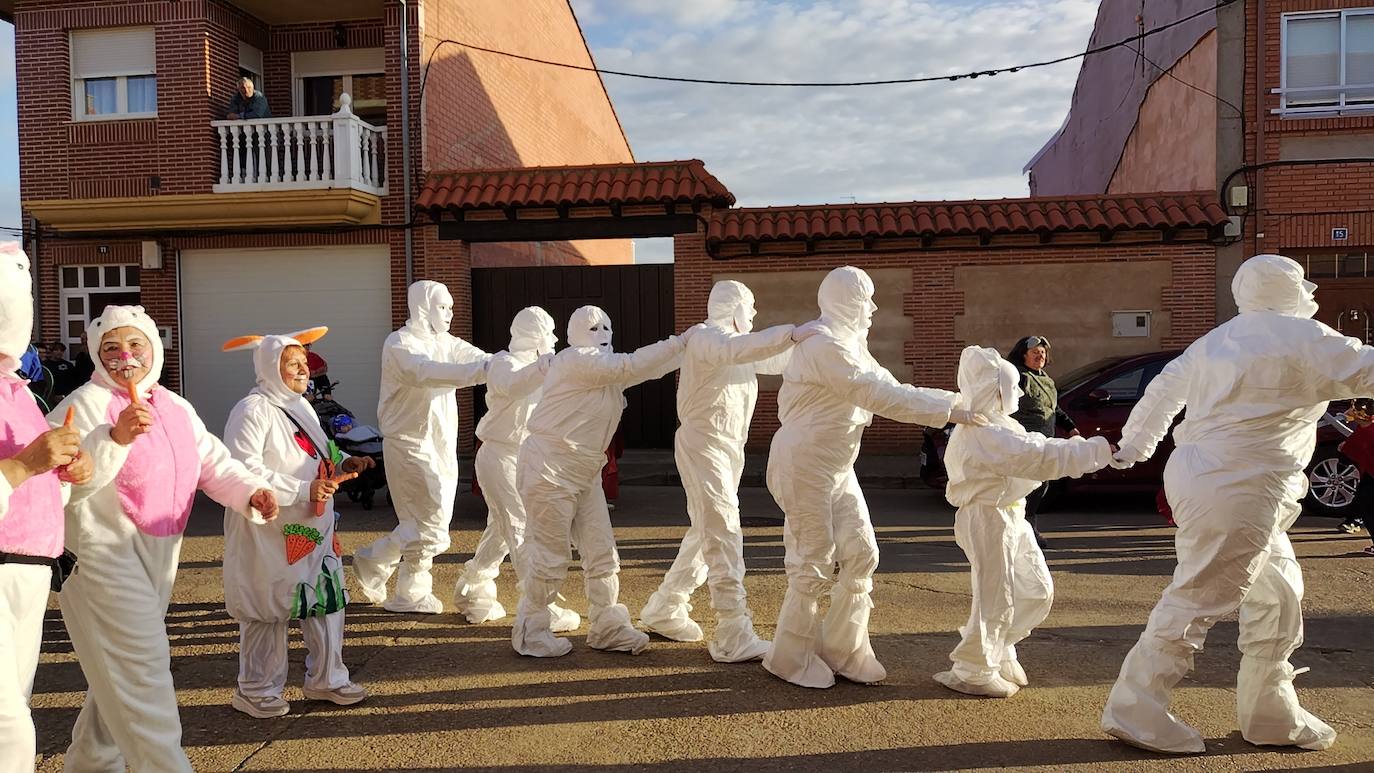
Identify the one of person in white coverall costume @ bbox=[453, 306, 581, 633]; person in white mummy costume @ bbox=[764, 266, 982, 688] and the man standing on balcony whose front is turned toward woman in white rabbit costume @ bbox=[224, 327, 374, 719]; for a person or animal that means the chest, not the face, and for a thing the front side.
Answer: the man standing on balcony

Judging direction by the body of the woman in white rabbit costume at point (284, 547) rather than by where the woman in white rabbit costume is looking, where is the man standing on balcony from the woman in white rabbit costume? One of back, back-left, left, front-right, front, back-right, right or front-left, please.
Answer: back-left

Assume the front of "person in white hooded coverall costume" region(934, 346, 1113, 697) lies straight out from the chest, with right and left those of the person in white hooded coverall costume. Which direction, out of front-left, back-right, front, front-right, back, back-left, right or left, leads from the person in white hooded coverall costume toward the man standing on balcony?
back-left

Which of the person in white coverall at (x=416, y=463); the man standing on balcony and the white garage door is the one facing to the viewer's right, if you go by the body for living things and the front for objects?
the person in white coverall

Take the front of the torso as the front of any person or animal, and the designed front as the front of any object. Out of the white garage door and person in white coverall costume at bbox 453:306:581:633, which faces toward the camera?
the white garage door

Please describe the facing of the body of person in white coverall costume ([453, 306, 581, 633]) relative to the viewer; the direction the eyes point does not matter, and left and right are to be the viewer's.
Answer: facing to the right of the viewer

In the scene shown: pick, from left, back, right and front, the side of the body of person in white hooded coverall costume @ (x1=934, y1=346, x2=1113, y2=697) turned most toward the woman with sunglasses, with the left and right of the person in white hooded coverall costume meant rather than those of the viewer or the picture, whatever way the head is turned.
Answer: left

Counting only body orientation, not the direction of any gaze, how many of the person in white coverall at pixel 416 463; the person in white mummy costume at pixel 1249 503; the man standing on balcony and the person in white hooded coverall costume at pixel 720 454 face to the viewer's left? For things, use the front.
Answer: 0

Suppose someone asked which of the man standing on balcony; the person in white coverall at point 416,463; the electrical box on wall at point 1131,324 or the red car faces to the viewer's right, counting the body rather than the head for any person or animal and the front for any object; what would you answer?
the person in white coverall

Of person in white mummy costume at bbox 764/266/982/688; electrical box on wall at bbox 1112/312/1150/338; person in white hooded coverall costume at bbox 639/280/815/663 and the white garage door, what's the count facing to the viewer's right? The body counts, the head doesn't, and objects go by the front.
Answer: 2

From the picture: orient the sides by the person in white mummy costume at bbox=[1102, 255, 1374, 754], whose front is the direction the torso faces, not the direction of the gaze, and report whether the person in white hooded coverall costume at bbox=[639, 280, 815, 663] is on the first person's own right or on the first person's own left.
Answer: on the first person's own left

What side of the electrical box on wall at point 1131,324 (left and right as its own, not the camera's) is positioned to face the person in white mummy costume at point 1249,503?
front

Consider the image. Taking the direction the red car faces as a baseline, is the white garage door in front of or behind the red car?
in front

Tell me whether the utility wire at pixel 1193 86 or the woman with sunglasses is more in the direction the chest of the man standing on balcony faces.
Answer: the woman with sunglasses

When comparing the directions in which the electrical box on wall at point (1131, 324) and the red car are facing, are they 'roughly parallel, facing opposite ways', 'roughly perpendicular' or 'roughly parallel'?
roughly perpendicular

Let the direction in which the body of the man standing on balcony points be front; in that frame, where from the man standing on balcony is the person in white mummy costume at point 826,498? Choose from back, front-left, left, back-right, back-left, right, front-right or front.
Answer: front

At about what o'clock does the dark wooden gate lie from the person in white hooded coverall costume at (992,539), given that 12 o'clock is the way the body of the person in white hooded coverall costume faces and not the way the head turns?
The dark wooden gate is roughly at 8 o'clock from the person in white hooded coverall costume.
